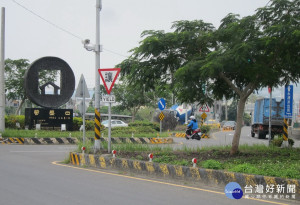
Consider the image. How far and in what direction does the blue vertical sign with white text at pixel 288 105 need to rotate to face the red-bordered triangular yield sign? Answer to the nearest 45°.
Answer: approximately 45° to its right

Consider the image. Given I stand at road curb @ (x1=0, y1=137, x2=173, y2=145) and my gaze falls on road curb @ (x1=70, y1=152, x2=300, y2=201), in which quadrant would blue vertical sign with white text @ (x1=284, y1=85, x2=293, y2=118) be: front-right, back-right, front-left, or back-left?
front-left

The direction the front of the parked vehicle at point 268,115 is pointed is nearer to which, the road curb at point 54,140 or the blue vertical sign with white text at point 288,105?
the road curb

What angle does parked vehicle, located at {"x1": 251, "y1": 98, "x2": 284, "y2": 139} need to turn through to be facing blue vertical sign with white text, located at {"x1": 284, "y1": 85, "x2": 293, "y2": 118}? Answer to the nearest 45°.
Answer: approximately 135° to its left

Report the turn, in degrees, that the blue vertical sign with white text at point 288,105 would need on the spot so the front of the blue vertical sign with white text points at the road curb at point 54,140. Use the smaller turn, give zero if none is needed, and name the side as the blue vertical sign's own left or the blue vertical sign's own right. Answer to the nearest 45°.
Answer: approximately 90° to the blue vertical sign's own right

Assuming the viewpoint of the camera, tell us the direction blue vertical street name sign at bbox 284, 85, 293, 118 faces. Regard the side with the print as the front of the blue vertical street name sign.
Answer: facing the viewer
